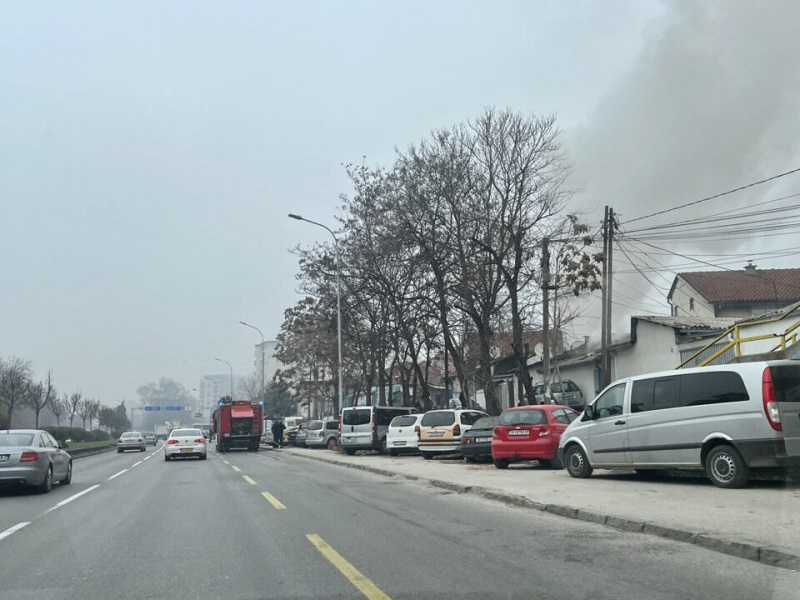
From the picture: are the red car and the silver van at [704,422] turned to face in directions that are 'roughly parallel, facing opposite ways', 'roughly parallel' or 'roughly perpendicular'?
roughly perpendicular

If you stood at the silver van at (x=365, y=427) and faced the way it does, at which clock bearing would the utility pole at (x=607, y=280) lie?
The utility pole is roughly at 3 o'clock from the silver van.

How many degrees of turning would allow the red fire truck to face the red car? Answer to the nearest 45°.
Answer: approximately 180°

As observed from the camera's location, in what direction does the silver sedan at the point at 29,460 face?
facing away from the viewer and to the right of the viewer

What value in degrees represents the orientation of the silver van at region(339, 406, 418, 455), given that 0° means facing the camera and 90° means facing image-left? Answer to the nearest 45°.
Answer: approximately 225°

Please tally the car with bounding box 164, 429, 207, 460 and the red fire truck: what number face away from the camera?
2

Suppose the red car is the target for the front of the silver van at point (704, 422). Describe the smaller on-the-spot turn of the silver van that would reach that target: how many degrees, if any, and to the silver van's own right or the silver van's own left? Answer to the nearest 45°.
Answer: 0° — it already faces it

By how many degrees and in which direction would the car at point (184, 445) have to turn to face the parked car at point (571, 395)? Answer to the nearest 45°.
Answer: approximately 90° to its right

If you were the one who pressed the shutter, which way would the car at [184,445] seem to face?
facing away from the viewer

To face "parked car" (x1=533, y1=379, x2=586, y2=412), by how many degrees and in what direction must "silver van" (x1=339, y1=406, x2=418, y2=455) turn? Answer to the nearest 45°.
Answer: approximately 45° to its right

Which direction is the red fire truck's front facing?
away from the camera
